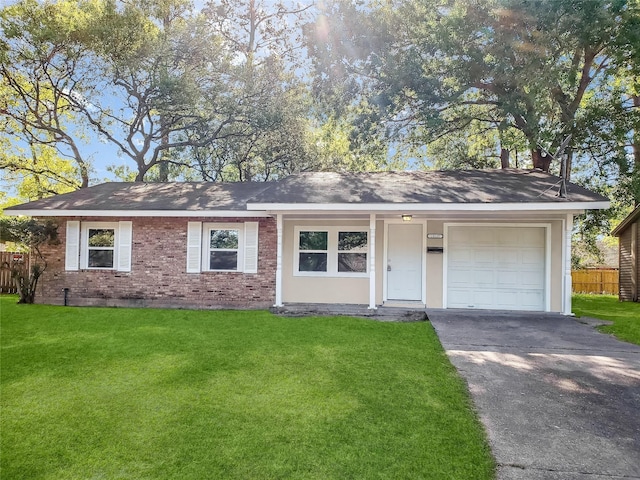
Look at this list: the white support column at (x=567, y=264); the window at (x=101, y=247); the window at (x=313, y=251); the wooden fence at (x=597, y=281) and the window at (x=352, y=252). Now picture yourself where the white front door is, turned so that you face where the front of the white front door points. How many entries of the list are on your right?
3

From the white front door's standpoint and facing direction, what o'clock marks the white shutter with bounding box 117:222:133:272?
The white shutter is roughly at 3 o'clock from the white front door.

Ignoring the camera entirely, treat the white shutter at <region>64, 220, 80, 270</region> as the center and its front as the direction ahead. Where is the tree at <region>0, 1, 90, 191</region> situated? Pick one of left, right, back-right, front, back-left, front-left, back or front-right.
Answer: back

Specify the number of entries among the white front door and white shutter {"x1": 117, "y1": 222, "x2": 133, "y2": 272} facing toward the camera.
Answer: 2

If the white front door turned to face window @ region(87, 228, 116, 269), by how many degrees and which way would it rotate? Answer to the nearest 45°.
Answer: approximately 90° to its right

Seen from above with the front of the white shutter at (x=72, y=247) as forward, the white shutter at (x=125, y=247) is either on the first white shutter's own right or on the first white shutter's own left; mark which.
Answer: on the first white shutter's own left

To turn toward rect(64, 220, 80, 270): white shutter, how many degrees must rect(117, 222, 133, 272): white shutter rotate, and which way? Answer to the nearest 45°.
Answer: approximately 135° to its right

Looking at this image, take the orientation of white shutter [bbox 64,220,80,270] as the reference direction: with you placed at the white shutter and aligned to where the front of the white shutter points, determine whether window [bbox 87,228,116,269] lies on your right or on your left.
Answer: on your left

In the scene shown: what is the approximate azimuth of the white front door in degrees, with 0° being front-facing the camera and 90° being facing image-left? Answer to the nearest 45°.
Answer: approximately 0°

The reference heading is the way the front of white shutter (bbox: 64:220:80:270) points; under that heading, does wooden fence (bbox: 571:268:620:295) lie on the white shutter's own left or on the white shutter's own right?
on the white shutter's own left
